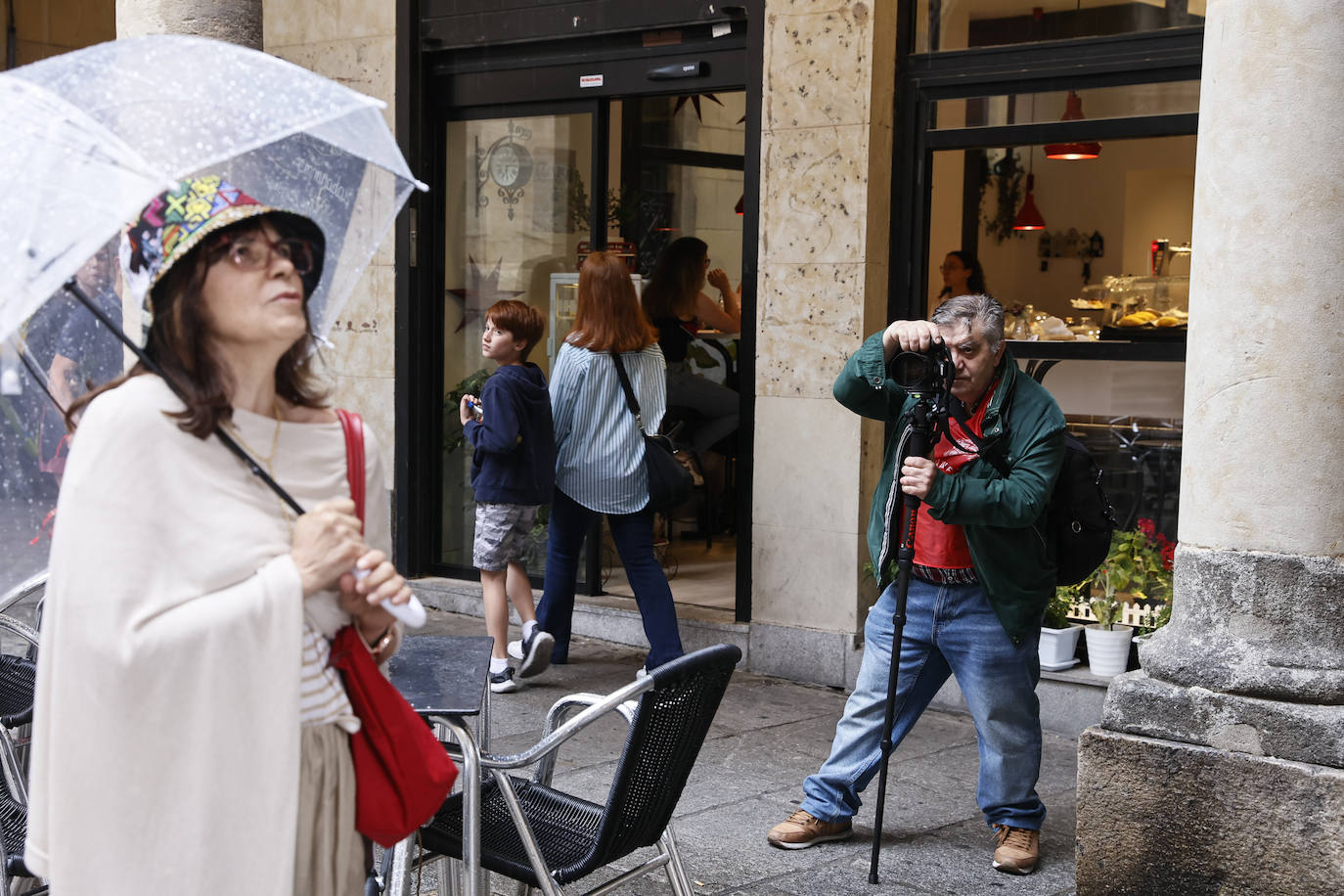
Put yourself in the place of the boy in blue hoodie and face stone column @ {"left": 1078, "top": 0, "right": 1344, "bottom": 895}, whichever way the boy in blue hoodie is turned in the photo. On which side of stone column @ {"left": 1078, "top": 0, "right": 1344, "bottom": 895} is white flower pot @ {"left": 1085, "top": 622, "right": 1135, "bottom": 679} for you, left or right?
left

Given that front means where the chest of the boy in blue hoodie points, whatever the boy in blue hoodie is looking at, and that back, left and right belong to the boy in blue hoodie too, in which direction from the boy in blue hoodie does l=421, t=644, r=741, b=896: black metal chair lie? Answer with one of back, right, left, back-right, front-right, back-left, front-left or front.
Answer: back-left

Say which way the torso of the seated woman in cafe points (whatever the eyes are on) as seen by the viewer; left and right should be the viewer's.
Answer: facing to the right of the viewer

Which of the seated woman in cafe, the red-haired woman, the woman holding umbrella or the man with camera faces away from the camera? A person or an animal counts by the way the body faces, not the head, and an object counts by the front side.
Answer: the red-haired woman

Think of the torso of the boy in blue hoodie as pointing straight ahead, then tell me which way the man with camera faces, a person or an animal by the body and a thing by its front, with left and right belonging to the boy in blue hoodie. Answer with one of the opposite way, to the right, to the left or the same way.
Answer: to the left

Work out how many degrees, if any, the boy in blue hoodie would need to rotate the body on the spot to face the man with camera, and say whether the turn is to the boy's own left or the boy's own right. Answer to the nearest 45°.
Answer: approximately 180°

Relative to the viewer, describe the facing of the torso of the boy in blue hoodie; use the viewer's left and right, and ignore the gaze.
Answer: facing away from the viewer and to the left of the viewer

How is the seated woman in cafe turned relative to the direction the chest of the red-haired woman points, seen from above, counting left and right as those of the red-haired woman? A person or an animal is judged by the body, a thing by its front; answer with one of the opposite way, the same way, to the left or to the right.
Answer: to the right

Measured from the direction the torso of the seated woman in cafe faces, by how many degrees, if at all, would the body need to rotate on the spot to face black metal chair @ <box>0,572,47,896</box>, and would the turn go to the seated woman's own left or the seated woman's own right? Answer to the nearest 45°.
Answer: approximately 90° to the seated woman's own right

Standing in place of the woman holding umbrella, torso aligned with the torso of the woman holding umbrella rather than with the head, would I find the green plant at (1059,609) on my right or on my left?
on my left

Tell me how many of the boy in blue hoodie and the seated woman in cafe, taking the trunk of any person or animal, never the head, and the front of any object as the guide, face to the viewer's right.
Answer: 1

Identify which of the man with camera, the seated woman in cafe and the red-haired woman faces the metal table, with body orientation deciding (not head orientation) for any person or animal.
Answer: the man with camera
